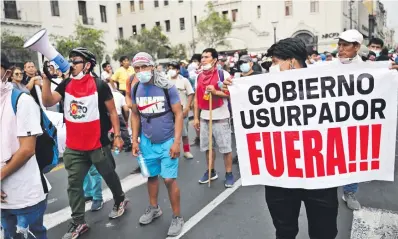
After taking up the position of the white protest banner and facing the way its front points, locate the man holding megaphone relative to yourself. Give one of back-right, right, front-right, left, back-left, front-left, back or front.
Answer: right

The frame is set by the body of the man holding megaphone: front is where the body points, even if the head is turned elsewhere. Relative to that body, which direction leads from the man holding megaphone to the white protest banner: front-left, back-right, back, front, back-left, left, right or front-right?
left

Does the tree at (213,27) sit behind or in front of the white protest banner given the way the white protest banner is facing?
behind

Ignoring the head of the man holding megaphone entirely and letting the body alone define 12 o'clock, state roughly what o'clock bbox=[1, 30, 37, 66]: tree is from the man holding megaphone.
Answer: The tree is roughly at 4 o'clock from the man holding megaphone.

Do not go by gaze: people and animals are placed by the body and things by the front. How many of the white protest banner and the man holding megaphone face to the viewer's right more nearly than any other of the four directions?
0

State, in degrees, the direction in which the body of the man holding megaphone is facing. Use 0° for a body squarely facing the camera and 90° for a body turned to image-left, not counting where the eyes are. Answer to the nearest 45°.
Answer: approximately 45°
